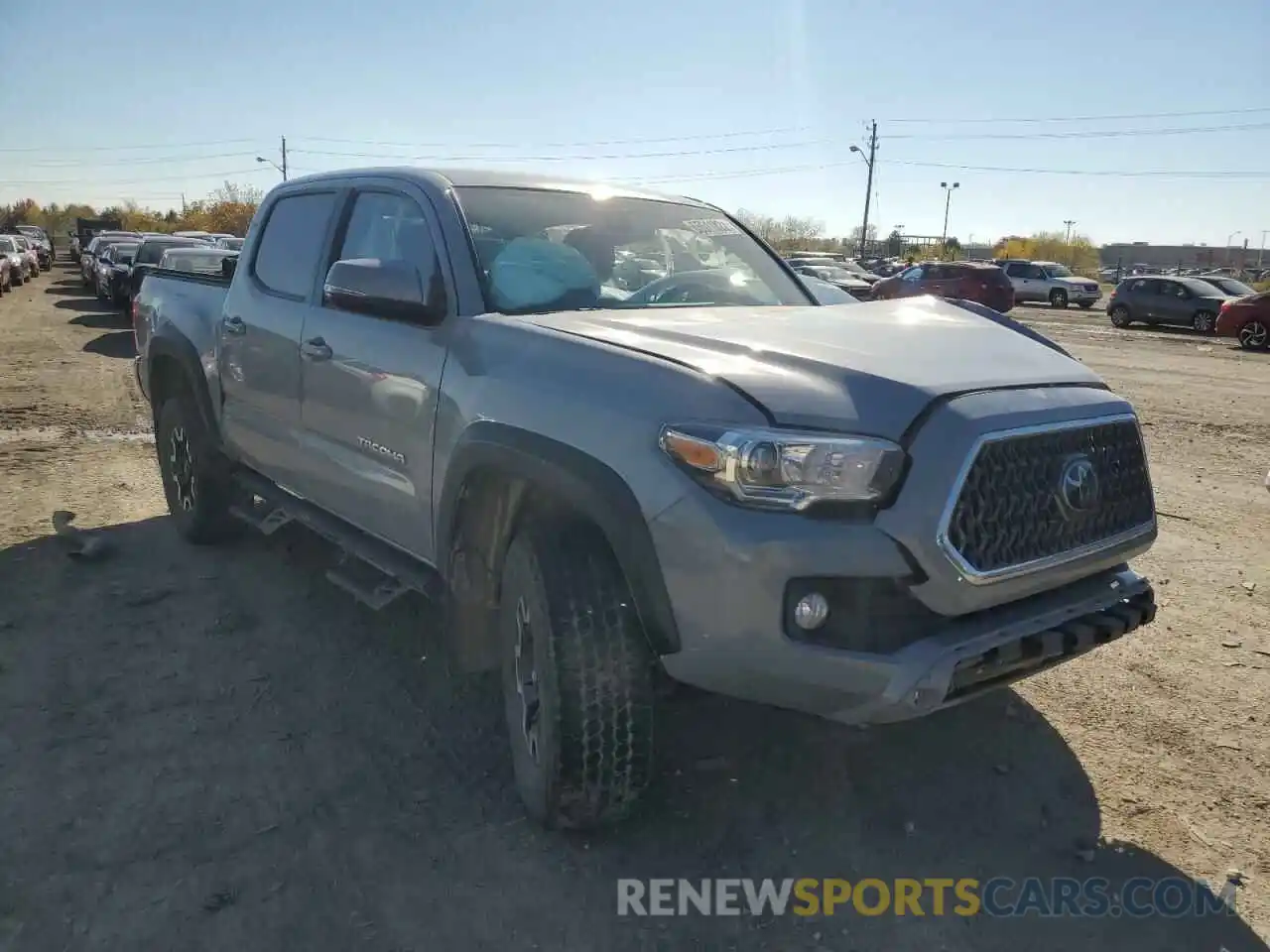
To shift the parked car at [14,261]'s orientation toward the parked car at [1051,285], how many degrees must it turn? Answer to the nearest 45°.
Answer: approximately 45° to its left

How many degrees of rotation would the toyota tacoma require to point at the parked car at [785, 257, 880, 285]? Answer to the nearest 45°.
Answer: approximately 135° to its left

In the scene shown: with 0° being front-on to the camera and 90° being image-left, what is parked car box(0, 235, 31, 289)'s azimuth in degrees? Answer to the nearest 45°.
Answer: approximately 315°

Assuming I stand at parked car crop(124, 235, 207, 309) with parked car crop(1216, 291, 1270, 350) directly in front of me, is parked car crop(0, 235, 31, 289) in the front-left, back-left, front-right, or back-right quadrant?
back-left

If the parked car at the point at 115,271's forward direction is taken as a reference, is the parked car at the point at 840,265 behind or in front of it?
behind
